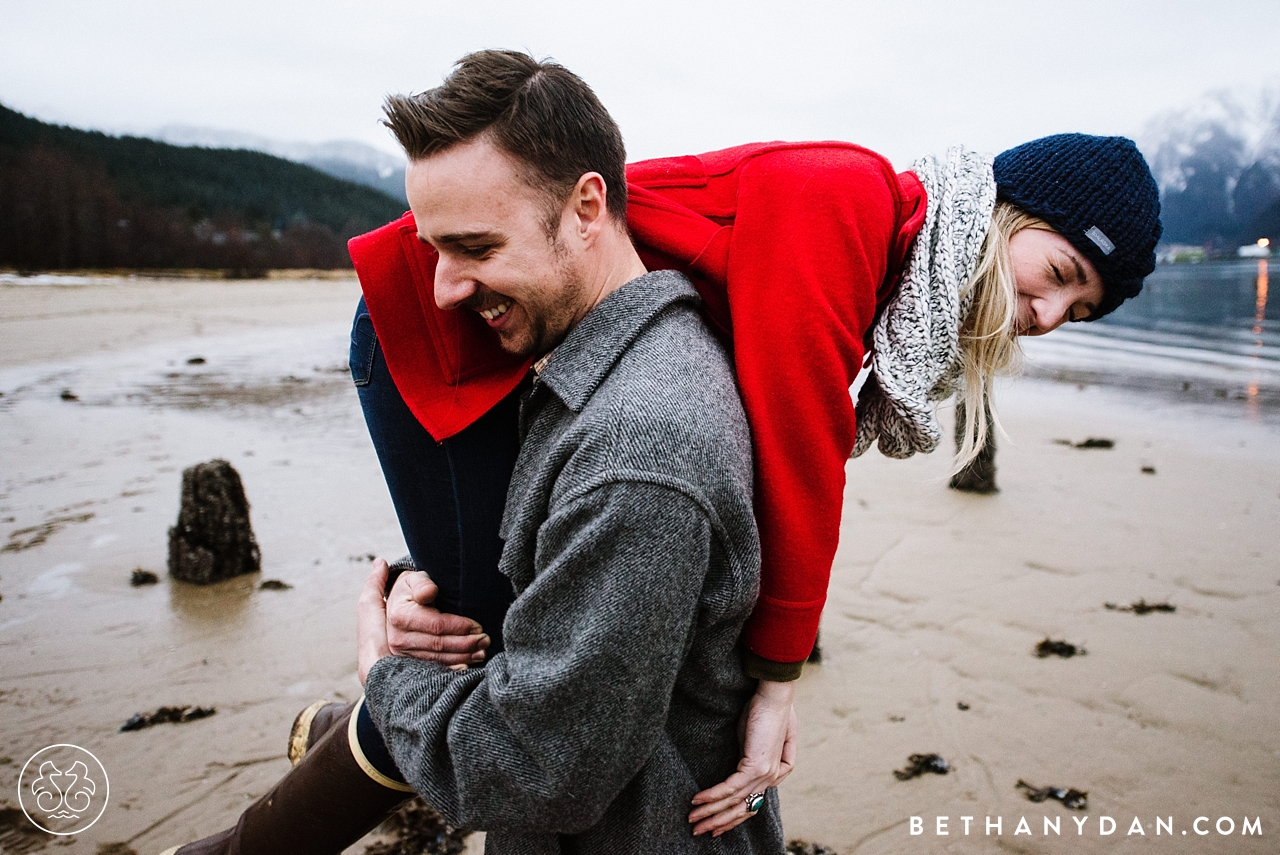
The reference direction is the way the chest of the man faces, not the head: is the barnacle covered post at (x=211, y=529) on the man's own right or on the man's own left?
on the man's own right

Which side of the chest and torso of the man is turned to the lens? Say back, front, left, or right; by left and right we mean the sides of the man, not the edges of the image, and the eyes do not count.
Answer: left

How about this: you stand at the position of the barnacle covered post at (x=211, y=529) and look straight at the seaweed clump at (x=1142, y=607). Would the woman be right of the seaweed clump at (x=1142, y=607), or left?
right

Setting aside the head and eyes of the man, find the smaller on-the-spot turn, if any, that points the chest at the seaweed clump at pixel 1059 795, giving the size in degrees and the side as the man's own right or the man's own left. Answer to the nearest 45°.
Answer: approximately 135° to the man's own right

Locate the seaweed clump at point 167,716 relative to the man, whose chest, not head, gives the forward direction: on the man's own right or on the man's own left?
on the man's own right

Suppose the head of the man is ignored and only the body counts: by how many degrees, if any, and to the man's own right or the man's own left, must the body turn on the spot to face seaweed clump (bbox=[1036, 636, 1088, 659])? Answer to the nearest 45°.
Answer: approximately 135° to the man's own right
